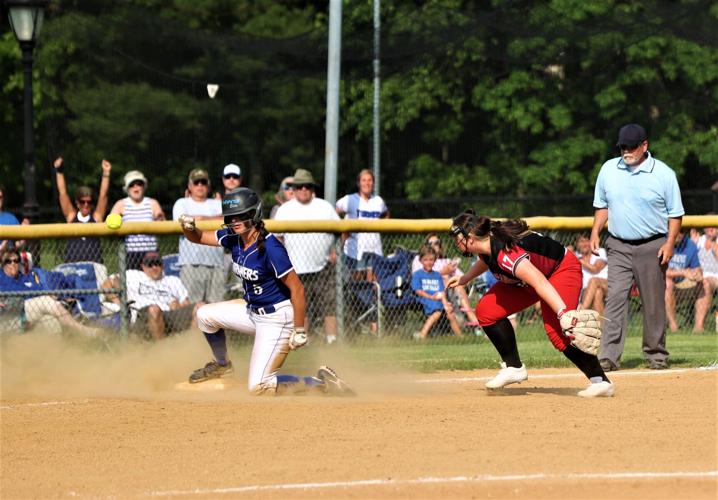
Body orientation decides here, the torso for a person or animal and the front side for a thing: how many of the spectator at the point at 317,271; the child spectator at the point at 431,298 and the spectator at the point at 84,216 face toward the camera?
3

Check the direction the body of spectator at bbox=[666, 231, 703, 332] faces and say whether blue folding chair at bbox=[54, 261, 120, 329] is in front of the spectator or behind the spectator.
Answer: in front

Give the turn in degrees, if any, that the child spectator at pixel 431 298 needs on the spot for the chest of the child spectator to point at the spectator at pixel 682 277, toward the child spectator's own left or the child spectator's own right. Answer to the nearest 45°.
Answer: approximately 90° to the child spectator's own left

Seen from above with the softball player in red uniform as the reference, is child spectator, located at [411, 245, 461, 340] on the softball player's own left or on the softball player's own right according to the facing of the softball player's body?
on the softball player's own right

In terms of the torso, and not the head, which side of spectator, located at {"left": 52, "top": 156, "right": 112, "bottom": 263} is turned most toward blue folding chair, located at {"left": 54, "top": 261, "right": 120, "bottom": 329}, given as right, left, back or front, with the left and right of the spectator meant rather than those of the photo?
front

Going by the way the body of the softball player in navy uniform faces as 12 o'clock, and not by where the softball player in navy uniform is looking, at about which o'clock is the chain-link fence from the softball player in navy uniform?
The chain-link fence is roughly at 4 o'clock from the softball player in navy uniform.

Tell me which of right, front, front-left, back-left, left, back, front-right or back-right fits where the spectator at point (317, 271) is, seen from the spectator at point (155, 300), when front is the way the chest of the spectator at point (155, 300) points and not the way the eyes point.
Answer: left

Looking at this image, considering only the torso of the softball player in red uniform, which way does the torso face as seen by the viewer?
to the viewer's left

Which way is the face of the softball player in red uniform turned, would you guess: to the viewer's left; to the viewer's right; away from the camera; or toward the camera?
to the viewer's left

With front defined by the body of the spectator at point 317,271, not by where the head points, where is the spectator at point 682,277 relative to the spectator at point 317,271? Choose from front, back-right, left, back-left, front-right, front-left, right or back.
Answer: left
